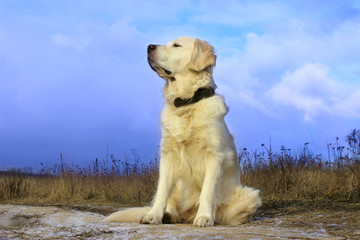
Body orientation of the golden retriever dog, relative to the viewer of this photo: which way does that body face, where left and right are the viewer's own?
facing the viewer and to the left of the viewer
